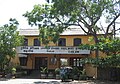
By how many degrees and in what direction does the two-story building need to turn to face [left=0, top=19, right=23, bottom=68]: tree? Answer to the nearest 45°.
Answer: approximately 45° to its right

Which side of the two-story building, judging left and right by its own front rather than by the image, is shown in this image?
front

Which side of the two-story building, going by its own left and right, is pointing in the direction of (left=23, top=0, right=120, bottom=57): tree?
front
